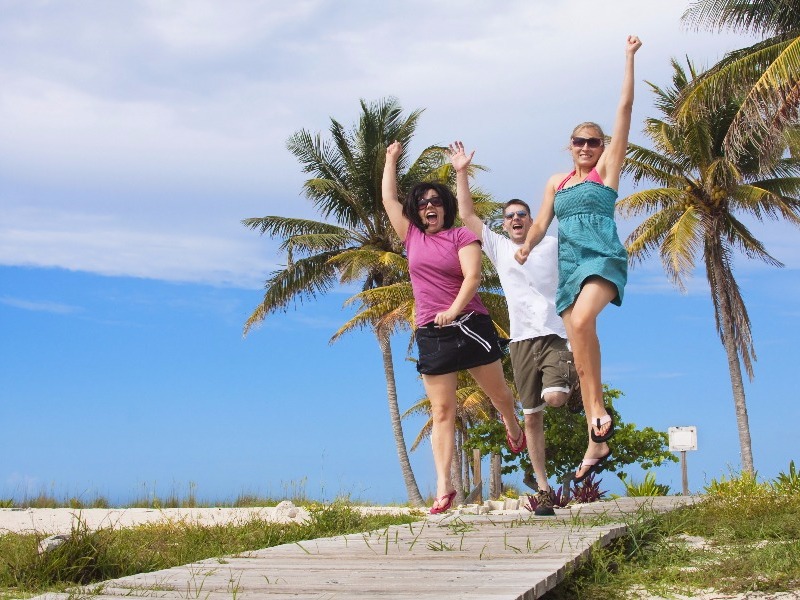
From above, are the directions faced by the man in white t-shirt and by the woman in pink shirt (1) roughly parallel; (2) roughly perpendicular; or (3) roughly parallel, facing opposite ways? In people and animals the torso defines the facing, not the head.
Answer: roughly parallel

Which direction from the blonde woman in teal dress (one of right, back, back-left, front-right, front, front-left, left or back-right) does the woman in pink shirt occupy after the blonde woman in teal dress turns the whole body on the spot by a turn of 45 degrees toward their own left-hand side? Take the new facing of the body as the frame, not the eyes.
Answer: back

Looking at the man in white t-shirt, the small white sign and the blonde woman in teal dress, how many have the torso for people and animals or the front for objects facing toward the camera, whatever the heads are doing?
3

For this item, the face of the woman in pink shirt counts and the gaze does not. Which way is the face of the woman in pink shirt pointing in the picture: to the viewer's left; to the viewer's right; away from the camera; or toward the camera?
toward the camera

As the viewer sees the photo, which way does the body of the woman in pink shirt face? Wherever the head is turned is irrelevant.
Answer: toward the camera

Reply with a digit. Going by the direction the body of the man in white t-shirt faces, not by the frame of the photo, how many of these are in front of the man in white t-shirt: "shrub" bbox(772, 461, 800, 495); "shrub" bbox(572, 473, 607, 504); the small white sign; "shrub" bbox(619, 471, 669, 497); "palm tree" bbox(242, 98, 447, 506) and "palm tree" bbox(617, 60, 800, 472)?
0

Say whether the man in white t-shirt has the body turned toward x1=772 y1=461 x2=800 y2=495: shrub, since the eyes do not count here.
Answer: no

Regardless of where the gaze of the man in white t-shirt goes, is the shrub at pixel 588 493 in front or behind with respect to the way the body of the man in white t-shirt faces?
behind

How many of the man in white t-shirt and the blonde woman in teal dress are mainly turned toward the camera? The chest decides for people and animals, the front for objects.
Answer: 2

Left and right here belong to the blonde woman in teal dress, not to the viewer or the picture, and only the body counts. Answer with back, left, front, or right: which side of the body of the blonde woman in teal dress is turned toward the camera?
front

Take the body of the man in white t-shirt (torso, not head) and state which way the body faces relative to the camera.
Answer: toward the camera

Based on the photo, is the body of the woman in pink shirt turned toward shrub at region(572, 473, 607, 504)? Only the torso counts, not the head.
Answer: no
